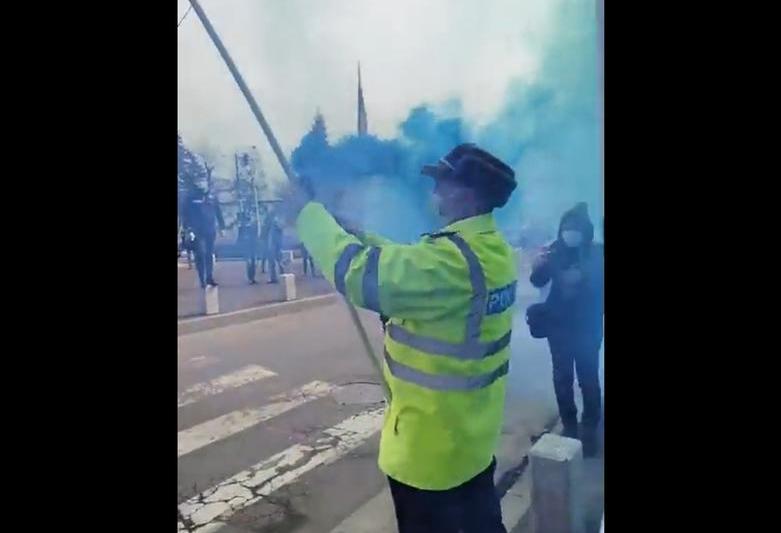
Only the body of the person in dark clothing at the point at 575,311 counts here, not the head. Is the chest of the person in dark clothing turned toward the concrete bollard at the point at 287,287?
no

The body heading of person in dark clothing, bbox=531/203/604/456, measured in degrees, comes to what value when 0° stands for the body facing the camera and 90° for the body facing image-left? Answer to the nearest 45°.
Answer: approximately 0°

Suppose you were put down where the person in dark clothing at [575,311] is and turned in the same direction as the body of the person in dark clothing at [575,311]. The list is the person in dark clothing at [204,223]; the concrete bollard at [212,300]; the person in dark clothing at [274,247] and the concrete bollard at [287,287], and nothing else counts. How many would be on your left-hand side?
0

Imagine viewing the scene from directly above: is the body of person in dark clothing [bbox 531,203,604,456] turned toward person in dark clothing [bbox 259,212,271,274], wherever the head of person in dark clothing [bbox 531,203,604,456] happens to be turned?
no

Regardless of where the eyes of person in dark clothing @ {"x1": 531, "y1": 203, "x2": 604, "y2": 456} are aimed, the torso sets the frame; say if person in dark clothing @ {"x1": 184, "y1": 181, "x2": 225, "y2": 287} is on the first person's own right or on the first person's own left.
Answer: on the first person's own right

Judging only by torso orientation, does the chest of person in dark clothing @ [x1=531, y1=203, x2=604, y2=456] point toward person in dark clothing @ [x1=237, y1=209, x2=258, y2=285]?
no
